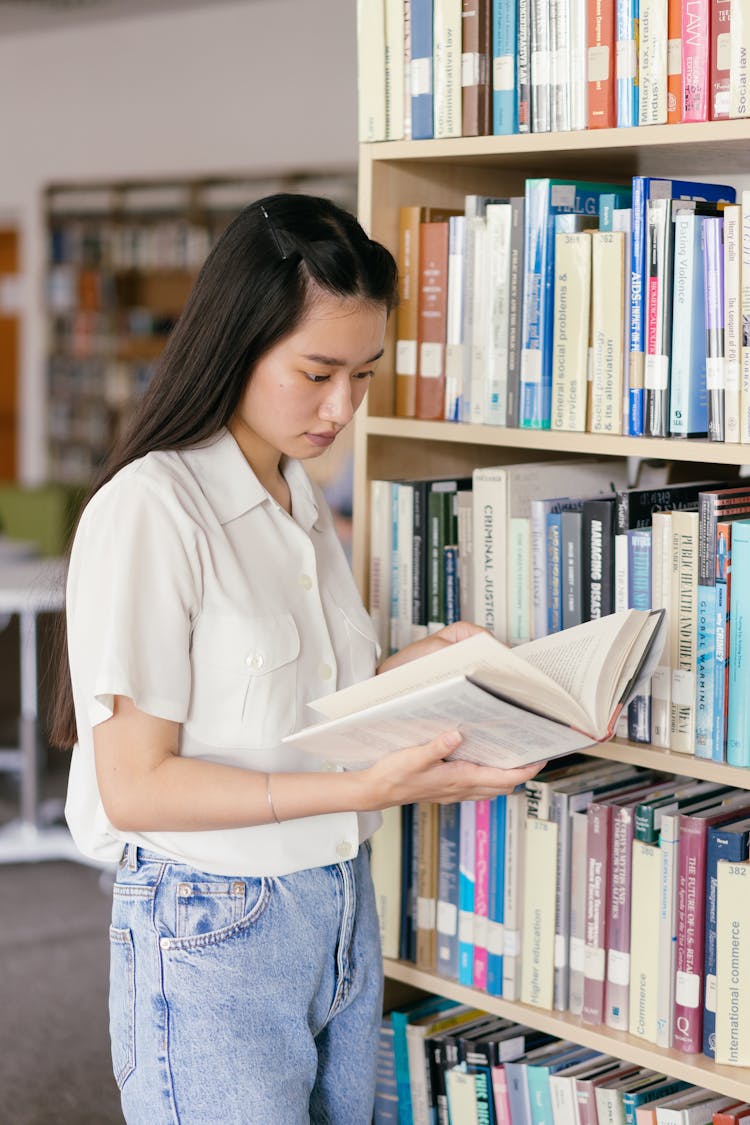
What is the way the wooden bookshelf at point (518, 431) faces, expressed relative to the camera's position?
facing the viewer and to the left of the viewer

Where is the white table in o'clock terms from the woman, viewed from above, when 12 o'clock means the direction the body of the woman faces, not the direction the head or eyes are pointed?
The white table is roughly at 7 o'clock from the woman.

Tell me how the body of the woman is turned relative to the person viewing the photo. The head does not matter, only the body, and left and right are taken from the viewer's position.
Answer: facing the viewer and to the right of the viewer

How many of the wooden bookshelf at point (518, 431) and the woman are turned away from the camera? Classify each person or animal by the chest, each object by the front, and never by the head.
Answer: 0

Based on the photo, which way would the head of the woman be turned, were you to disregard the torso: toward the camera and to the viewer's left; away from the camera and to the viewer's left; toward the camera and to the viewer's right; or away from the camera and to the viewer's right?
toward the camera and to the viewer's right
